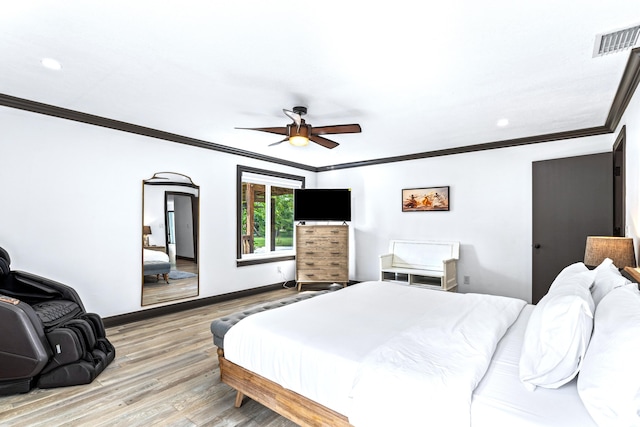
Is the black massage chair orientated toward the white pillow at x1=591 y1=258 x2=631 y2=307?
yes

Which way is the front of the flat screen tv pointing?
toward the camera

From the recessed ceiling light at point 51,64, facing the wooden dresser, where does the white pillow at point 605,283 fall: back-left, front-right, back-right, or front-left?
front-right

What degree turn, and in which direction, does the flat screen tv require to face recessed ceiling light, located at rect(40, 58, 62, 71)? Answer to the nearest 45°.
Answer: approximately 45° to its right

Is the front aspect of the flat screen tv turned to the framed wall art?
no

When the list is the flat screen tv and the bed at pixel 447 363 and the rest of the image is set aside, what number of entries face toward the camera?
1

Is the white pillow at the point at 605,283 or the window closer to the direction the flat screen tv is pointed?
the white pillow

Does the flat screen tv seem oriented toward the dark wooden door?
no

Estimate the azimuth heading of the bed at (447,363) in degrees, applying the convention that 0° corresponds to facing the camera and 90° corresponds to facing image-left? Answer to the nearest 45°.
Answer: approximately 135°

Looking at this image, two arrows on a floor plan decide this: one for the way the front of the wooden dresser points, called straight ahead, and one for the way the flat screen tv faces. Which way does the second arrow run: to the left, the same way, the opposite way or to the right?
the same way

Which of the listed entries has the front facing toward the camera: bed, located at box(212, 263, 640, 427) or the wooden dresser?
the wooden dresser

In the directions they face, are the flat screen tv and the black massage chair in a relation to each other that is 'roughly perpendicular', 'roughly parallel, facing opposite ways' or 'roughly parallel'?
roughly perpendicular

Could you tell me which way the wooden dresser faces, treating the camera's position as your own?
facing the viewer

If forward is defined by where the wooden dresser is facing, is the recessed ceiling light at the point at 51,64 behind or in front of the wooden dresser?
in front

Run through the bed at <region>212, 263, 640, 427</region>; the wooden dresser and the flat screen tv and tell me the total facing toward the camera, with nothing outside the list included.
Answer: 2
